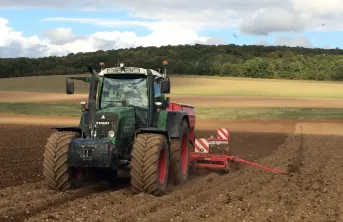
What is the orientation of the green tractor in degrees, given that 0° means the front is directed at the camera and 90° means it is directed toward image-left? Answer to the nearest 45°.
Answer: approximately 45°
